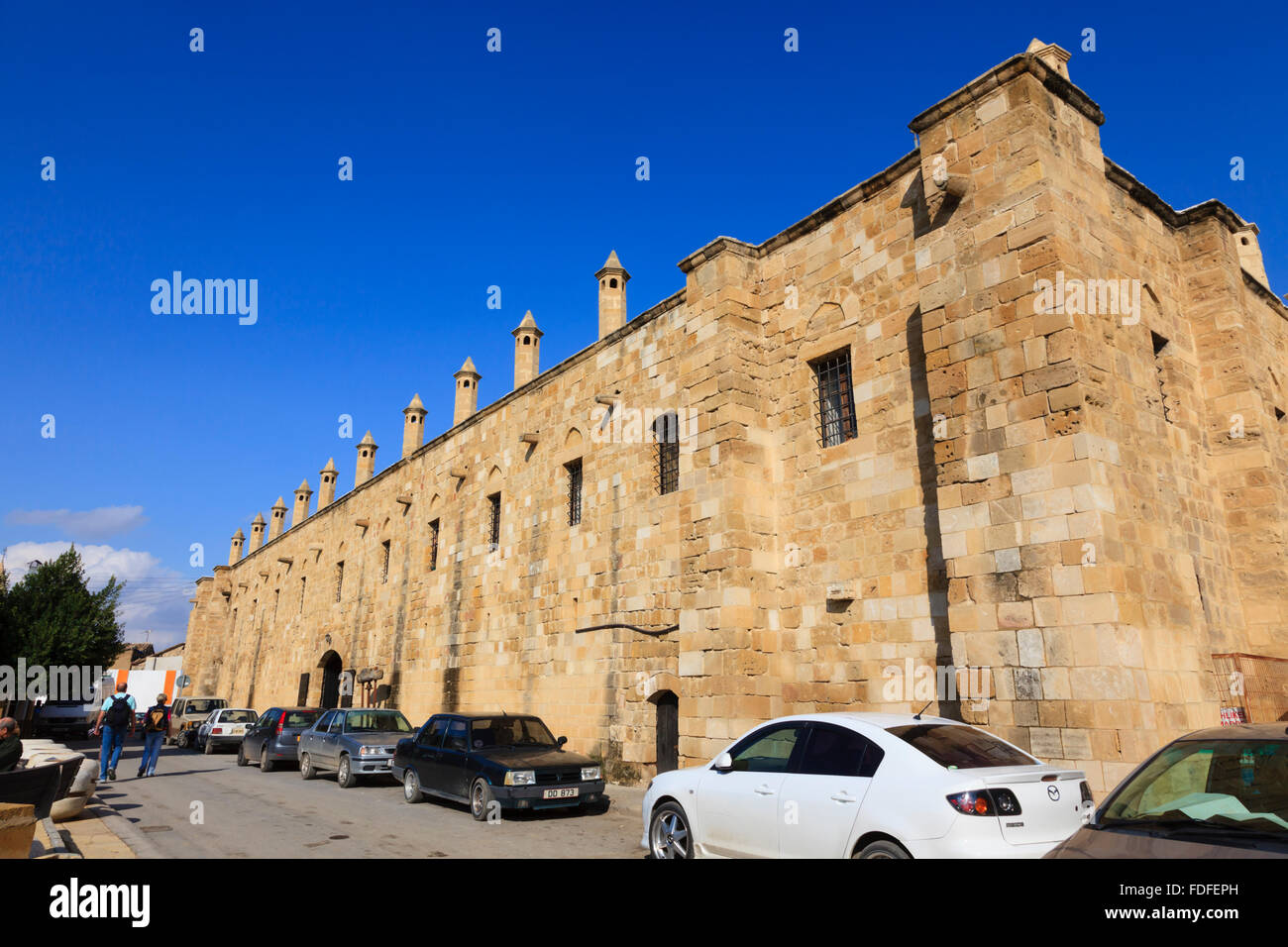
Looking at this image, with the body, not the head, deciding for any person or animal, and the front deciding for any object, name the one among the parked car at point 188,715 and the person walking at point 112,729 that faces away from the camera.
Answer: the person walking

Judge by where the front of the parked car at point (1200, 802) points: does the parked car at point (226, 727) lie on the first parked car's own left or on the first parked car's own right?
on the first parked car's own right

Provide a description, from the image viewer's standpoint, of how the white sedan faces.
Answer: facing away from the viewer and to the left of the viewer

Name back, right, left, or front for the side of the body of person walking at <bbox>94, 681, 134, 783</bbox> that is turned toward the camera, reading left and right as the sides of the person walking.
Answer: back

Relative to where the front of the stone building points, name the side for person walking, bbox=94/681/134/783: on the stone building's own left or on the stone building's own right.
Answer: on the stone building's own right

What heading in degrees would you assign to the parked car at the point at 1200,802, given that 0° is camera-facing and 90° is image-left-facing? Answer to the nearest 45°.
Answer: approximately 45°
